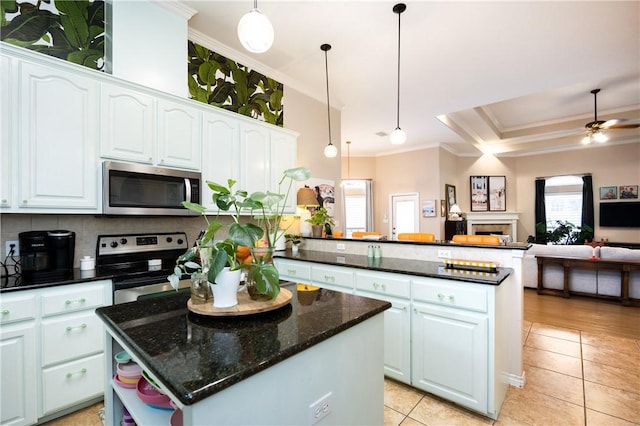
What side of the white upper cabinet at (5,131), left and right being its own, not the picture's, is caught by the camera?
front

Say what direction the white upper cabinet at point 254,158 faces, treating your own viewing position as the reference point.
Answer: facing the viewer and to the right of the viewer

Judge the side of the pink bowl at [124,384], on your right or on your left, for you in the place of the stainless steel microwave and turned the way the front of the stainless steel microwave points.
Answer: on your right

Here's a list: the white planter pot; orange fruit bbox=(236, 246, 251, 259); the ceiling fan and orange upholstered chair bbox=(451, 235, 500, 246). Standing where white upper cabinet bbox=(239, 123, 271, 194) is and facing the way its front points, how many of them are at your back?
0

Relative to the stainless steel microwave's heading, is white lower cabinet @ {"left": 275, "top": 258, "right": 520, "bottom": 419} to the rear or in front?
in front

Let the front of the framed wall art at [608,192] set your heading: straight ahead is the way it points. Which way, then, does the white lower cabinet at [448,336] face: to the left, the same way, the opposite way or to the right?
the same way

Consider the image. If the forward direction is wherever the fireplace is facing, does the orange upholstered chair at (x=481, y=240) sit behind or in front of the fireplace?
in front

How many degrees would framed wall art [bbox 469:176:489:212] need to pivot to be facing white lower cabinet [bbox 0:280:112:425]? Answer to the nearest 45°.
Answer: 0° — it already faces it

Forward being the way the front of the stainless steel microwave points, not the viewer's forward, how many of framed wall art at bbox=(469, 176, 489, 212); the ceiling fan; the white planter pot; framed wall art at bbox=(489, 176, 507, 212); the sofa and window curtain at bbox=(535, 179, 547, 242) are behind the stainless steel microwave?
0

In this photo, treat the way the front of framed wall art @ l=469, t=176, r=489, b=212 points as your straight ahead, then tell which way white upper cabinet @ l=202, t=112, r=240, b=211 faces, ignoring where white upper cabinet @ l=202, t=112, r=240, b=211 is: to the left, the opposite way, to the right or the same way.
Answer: to the left

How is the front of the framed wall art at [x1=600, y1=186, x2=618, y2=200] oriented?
toward the camera

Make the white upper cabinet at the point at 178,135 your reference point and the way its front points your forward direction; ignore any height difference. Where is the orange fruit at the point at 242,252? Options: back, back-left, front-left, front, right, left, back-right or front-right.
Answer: front-right

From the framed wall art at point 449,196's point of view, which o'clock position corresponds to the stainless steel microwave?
The stainless steel microwave is roughly at 2 o'clock from the framed wall art.

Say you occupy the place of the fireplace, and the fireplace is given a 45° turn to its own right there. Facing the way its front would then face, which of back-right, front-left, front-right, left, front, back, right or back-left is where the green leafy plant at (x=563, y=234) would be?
back-left

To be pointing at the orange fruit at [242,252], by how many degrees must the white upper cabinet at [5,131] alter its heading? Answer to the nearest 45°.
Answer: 0° — it already faces it

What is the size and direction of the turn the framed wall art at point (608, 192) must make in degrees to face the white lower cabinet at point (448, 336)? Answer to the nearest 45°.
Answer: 0° — it already faces it
